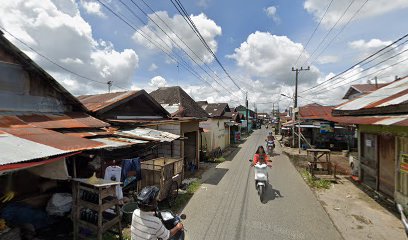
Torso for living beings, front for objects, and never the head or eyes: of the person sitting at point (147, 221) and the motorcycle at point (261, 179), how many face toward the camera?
1

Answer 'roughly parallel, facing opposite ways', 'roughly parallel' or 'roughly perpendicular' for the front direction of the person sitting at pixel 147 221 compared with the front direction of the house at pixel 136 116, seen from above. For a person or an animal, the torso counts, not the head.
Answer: roughly perpendicular

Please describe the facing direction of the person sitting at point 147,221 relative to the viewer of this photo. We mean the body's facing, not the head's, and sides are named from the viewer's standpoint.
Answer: facing away from the viewer and to the right of the viewer

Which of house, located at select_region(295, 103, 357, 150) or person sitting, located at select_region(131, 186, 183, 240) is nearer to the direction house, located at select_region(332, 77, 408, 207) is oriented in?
the person sitting

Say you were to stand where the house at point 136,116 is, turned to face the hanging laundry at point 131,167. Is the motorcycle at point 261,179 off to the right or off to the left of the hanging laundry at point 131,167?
left

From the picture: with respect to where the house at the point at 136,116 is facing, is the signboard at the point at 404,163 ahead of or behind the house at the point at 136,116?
ahead

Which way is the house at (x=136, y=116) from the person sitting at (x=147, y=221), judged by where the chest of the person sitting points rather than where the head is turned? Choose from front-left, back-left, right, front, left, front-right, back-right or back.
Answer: front-left

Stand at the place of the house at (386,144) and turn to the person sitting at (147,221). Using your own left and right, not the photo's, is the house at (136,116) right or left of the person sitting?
right

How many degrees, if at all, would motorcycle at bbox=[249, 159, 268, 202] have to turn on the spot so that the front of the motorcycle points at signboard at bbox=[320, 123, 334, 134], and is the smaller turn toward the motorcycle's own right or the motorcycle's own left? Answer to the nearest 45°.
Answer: approximately 135° to the motorcycle's own left

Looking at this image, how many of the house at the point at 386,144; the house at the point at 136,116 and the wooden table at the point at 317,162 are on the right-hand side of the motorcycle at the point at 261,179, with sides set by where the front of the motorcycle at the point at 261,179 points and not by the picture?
1
